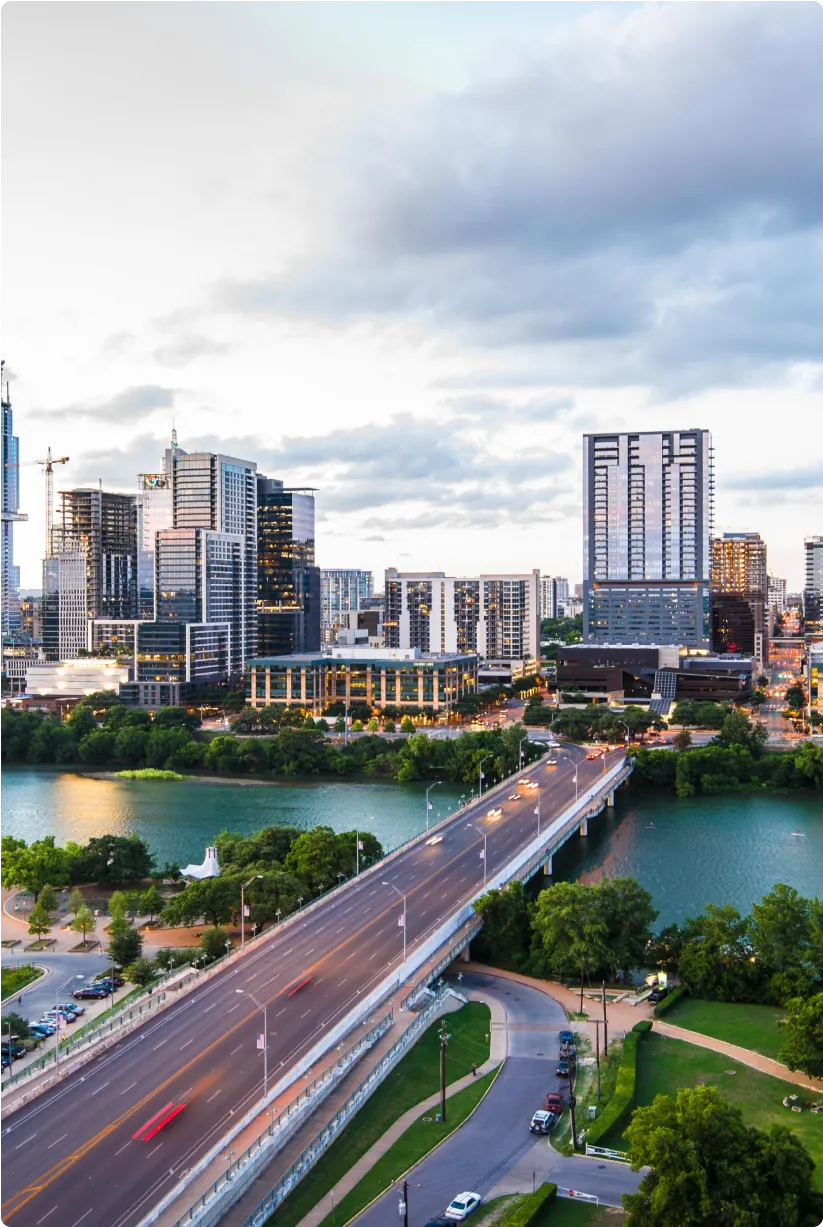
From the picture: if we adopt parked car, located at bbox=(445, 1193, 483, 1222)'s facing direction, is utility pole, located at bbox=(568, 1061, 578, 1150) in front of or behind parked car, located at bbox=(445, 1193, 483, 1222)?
in front

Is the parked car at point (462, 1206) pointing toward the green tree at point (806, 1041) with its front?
yes

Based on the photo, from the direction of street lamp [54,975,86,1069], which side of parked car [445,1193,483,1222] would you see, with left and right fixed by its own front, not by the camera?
left

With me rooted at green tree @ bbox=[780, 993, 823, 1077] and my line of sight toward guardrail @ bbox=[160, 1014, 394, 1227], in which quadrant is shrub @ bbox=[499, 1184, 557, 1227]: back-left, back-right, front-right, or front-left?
front-left

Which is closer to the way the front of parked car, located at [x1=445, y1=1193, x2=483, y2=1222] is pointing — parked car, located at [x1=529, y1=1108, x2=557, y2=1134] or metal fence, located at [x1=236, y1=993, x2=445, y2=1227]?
the parked car

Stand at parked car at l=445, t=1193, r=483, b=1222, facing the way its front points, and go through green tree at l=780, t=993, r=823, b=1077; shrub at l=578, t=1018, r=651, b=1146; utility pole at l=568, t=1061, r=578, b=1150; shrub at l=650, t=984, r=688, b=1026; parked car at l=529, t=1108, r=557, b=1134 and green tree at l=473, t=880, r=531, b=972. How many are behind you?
0

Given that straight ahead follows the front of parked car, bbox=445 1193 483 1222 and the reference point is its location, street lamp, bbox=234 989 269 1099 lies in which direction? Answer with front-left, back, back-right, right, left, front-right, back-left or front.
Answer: left

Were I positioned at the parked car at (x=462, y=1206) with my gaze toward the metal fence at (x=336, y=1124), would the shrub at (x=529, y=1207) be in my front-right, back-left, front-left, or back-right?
back-right

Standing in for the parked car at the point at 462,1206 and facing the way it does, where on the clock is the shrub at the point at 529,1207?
The shrub is roughly at 2 o'clock from the parked car.
